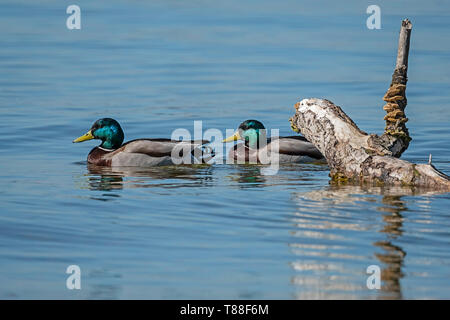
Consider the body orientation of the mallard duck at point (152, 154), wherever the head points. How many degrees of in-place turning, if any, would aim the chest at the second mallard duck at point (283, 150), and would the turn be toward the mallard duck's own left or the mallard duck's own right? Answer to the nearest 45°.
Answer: approximately 180°

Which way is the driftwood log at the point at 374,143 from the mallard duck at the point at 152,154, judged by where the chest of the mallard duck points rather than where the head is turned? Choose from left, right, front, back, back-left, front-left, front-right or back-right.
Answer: back-left

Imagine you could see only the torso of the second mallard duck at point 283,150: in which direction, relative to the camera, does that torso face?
to the viewer's left

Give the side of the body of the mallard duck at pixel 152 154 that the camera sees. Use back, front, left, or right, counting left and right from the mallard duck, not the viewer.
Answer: left

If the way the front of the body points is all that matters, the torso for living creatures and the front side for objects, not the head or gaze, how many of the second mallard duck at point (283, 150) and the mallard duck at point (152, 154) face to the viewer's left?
2
